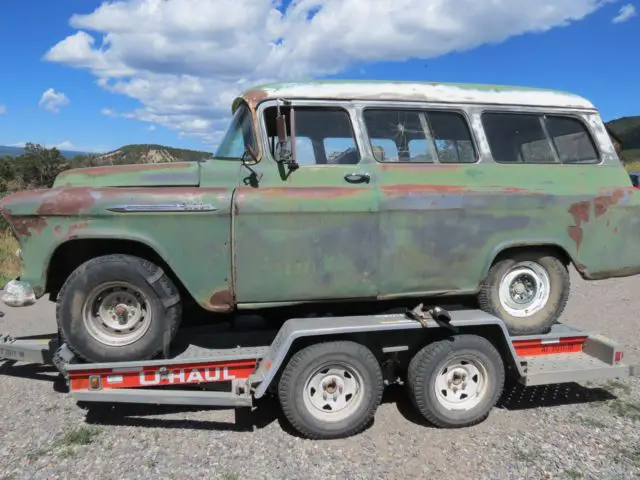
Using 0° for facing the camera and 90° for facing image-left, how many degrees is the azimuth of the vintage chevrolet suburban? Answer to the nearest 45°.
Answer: approximately 90°

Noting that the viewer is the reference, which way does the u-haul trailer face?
facing to the left of the viewer
